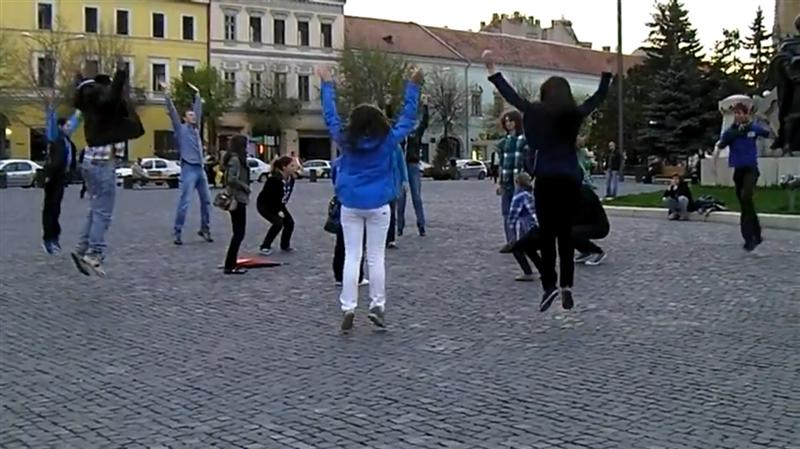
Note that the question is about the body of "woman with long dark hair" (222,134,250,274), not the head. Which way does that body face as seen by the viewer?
to the viewer's right

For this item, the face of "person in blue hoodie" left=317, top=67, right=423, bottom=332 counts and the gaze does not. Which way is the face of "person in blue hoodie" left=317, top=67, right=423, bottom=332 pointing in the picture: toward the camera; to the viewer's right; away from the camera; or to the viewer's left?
away from the camera

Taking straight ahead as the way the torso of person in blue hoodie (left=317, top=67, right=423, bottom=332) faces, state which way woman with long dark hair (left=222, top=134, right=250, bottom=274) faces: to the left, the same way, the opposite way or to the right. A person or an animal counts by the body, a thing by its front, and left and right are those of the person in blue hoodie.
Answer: to the right

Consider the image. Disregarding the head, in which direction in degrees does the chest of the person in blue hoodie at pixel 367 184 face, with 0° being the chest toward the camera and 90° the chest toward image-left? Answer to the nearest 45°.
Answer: approximately 180°

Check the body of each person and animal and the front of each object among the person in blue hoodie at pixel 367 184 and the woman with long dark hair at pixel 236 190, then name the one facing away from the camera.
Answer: the person in blue hoodie

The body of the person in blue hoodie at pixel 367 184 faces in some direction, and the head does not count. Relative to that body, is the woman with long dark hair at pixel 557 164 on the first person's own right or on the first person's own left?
on the first person's own right

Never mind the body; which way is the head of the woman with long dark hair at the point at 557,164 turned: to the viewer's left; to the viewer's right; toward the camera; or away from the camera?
away from the camera

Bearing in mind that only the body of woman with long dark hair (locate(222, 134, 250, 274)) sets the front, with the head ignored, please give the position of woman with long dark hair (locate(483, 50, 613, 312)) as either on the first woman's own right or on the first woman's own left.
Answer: on the first woman's own right

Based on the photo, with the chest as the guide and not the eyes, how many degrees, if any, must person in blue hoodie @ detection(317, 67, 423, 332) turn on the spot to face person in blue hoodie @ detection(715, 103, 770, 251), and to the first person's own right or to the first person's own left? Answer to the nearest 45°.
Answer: approximately 45° to the first person's own right

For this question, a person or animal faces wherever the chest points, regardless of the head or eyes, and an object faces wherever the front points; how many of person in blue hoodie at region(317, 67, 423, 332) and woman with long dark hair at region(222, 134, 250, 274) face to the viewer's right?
1

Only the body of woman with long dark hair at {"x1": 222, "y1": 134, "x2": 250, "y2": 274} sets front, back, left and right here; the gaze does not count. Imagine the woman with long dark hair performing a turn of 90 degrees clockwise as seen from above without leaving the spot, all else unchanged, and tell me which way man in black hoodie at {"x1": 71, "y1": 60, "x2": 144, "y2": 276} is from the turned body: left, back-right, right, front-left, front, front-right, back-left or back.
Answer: front-right
